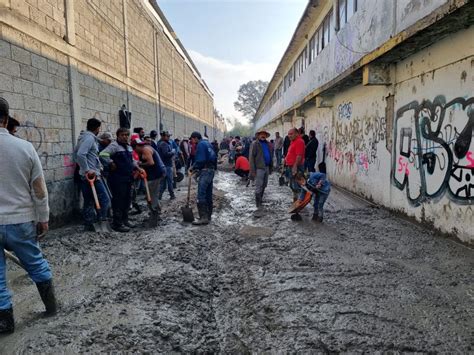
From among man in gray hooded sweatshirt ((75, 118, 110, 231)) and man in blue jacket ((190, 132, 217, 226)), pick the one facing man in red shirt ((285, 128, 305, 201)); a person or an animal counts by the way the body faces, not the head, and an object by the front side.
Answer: the man in gray hooded sweatshirt

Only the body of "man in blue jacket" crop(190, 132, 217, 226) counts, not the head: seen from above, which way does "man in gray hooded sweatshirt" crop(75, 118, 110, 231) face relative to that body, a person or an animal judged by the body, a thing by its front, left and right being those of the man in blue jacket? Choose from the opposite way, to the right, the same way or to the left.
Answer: the opposite way

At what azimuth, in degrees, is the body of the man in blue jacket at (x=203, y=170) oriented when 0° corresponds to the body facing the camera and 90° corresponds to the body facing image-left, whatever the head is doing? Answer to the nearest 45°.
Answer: approximately 90°

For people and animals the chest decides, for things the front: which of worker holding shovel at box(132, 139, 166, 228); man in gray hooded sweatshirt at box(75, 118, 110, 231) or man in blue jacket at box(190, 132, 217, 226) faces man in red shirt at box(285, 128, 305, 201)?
the man in gray hooded sweatshirt

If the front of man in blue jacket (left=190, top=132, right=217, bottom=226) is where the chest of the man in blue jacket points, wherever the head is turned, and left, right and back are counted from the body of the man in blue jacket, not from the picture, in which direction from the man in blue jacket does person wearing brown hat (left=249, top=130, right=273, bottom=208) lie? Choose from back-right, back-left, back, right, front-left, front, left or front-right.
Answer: back-right

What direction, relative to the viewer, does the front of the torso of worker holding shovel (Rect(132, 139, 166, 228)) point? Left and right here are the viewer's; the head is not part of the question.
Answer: facing to the left of the viewer

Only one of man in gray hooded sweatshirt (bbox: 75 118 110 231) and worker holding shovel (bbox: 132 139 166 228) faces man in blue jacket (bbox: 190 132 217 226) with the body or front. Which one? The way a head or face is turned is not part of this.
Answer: the man in gray hooded sweatshirt

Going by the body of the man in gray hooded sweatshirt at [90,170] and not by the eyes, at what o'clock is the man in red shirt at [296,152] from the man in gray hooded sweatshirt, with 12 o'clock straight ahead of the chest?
The man in red shirt is roughly at 12 o'clock from the man in gray hooded sweatshirt.

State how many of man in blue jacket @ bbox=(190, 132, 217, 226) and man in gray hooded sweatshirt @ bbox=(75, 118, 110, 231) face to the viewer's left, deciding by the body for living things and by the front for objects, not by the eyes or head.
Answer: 1

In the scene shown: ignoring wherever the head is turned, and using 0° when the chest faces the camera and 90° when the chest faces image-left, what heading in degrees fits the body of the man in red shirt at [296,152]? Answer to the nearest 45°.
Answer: approximately 45°

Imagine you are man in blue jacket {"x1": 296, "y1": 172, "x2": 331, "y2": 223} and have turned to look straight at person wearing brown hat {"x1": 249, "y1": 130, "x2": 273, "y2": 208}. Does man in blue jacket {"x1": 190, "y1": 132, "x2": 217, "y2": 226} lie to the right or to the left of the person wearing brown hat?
left

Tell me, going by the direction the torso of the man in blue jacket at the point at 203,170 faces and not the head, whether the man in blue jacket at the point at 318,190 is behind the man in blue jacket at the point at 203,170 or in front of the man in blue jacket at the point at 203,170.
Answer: behind

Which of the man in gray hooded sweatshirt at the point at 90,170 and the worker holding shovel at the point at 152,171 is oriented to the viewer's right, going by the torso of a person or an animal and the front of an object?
the man in gray hooded sweatshirt

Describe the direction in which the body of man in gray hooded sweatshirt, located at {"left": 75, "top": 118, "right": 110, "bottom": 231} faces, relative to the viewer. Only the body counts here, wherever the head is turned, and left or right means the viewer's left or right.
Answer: facing to the right of the viewer

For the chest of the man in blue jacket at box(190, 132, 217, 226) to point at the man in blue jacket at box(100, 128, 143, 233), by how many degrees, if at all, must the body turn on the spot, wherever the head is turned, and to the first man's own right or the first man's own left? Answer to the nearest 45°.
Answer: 0° — they already face them
